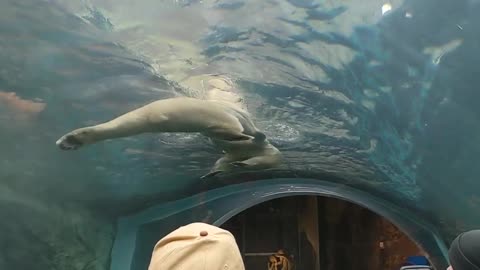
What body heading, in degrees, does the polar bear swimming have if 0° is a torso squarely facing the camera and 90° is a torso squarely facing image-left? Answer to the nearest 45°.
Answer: approximately 90°
